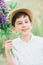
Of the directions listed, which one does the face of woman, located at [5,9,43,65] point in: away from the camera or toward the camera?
toward the camera

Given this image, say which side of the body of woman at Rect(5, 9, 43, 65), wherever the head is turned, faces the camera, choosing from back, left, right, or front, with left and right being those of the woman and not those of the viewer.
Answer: front
